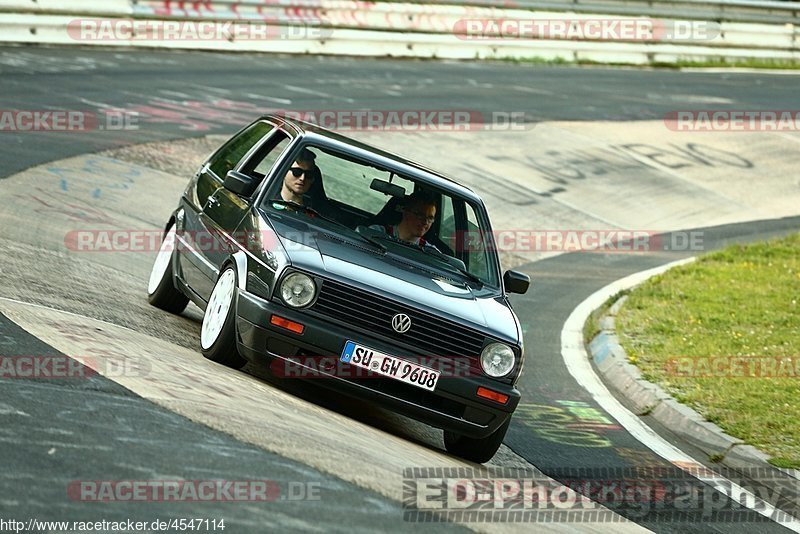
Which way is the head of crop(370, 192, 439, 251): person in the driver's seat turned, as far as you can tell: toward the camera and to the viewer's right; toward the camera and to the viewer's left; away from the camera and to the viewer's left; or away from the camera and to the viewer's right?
toward the camera and to the viewer's right

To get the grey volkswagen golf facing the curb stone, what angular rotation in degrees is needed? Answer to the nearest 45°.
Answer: approximately 90° to its left

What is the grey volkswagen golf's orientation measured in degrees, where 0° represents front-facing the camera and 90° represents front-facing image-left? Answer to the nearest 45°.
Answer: approximately 315°
